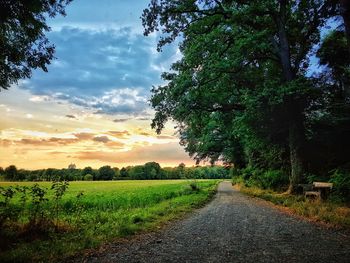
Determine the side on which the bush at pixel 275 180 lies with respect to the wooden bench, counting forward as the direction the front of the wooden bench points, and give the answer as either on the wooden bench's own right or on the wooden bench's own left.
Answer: on the wooden bench's own right

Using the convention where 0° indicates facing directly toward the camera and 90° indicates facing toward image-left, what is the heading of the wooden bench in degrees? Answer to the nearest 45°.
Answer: approximately 45°
